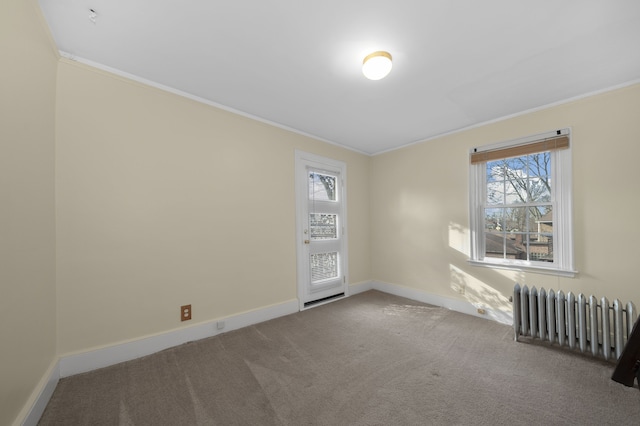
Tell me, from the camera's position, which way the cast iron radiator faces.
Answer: facing the viewer and to the left of the viewer

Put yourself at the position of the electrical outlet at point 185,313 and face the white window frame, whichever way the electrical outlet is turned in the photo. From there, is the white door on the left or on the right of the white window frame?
left

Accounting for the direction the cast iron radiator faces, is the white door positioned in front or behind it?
in front
